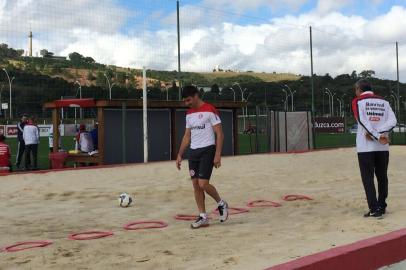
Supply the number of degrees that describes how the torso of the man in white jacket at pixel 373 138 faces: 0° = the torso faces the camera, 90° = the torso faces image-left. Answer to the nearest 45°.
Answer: approximately 135°

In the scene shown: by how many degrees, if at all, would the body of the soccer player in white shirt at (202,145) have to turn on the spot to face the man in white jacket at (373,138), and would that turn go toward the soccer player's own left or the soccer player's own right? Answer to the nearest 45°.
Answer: approximately 135° to the soccer player's own left

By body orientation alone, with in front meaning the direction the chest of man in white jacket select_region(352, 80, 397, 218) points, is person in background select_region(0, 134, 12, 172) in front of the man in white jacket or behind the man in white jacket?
in front

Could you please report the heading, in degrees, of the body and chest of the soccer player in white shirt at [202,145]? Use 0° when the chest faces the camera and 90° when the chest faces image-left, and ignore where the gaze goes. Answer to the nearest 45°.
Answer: approximately 45°

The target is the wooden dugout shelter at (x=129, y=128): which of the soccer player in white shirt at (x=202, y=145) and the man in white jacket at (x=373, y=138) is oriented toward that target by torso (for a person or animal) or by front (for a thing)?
the man in white jacket
